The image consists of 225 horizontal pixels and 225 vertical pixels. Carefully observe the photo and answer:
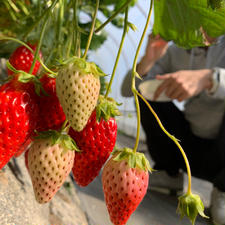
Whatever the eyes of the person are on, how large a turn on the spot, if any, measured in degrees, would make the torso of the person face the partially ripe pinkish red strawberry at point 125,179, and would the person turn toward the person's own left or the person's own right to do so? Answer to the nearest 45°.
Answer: approximately 45° to the person's own left

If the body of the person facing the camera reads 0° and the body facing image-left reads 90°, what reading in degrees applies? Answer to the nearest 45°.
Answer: approximately 45°

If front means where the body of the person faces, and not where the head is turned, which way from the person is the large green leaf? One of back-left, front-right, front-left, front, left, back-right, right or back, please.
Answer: front-left

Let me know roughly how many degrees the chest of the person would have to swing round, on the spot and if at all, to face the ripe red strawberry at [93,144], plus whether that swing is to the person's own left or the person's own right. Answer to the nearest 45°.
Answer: approximately 45° to the person's own left

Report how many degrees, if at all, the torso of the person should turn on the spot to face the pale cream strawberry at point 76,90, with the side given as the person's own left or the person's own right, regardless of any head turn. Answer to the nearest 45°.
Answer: approximately 45° to the person's own left
